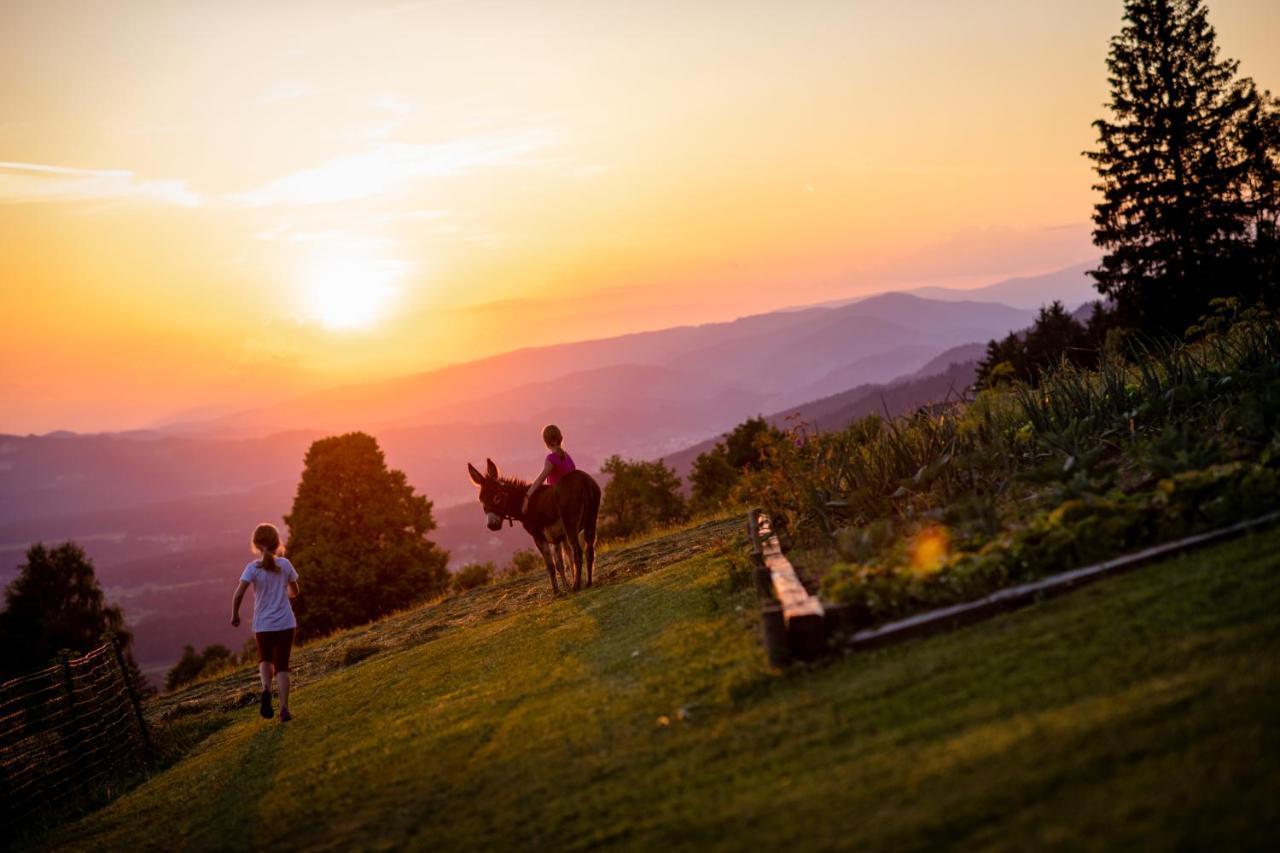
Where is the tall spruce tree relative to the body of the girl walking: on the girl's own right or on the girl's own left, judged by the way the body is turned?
on the girl's own right

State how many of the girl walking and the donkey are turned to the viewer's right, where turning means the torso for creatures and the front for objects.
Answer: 0

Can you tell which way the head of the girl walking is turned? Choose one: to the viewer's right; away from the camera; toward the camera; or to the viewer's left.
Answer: away from the camera

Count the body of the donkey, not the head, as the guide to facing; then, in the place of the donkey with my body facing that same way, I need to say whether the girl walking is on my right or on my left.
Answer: on my left

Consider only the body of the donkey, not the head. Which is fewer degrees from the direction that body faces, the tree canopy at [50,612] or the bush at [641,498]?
the tree canopy

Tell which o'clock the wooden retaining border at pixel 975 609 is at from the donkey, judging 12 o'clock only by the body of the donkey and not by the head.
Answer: The wooden retaining border is roughly at 7 o'clock from the donkey.

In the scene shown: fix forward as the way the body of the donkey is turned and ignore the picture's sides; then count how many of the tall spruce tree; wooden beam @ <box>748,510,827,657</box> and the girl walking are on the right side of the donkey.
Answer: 1

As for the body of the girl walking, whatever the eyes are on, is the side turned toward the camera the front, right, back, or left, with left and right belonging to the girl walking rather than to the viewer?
back

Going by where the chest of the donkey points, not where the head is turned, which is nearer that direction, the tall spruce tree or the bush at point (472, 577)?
the bush

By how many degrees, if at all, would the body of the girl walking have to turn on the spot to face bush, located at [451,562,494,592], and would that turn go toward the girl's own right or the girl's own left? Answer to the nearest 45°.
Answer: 0° — they already face it
